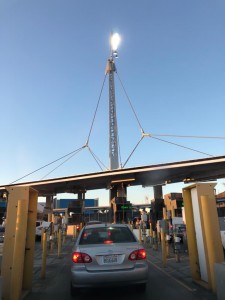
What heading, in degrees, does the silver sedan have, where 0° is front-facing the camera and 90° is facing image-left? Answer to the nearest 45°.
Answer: approximately 180°

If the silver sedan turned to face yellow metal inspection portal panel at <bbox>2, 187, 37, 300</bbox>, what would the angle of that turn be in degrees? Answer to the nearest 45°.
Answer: approximately 90° to its left

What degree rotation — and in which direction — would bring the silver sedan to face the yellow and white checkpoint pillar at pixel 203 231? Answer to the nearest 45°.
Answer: approximately 90° to its right
